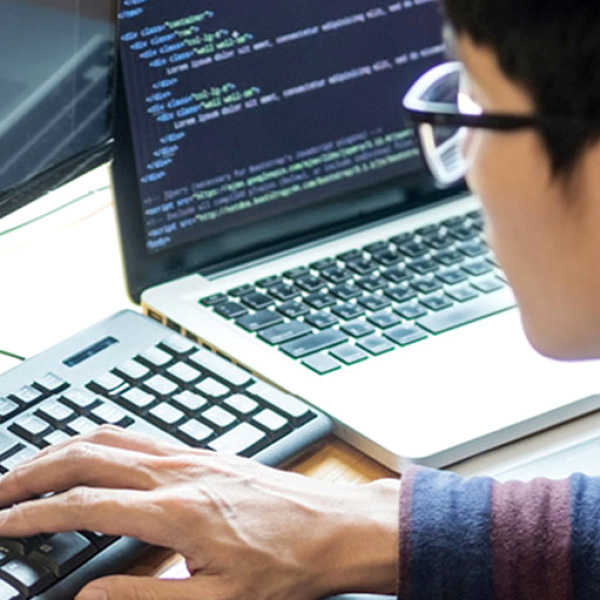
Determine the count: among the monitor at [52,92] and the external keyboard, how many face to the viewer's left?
0

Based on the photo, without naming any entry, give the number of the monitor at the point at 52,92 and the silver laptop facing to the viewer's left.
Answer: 0

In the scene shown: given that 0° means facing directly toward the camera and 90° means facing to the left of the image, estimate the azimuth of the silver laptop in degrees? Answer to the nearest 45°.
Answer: approximately 315°

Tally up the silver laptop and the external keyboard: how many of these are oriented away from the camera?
0

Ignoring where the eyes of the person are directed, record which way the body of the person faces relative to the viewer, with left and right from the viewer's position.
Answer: facing away from the viewer and to the left of the viewer

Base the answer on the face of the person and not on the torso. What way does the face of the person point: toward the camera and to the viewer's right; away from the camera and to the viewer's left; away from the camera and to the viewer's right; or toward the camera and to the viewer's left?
away from the camera and to the viewer's left

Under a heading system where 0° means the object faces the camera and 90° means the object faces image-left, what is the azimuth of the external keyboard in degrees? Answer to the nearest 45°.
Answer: approximately 315°
